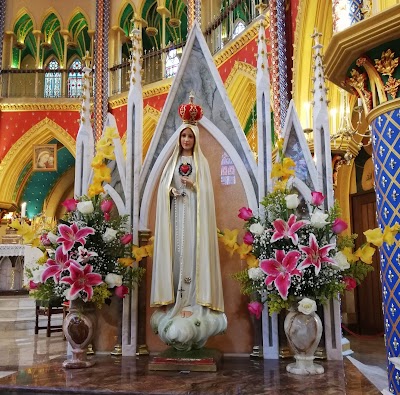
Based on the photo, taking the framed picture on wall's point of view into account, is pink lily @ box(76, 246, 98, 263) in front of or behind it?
in front

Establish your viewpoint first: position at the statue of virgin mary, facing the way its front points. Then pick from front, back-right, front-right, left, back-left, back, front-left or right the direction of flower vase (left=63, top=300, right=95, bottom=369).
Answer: right

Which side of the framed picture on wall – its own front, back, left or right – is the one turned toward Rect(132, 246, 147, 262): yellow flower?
front

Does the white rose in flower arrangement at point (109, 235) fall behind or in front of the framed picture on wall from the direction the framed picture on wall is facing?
in front

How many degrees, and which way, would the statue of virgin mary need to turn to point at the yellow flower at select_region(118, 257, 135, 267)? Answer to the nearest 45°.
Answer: approximately 135° to its right

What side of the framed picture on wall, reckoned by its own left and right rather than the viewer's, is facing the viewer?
front

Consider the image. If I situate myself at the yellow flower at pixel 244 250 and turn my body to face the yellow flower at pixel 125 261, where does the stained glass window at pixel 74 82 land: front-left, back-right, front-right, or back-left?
front-right

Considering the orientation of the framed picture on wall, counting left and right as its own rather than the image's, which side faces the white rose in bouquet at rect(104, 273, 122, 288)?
front

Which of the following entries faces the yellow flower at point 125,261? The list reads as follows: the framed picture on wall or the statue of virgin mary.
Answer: the framed picture on wall

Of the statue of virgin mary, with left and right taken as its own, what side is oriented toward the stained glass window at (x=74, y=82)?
back

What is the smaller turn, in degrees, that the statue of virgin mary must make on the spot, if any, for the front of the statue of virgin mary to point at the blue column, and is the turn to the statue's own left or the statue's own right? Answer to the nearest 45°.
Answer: approximately 45° to the statue's own left

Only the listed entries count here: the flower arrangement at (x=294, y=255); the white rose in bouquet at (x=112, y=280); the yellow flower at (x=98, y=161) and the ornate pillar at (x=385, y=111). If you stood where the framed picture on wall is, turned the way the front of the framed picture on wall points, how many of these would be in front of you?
4

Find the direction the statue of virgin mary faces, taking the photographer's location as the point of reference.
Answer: facing the viewer

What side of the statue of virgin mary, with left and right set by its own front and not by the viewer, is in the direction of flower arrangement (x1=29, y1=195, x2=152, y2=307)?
right

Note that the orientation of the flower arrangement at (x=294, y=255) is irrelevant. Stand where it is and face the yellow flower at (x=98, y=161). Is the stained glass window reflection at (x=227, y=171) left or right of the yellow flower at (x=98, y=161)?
right

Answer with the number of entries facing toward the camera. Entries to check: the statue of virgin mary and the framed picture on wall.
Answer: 2
